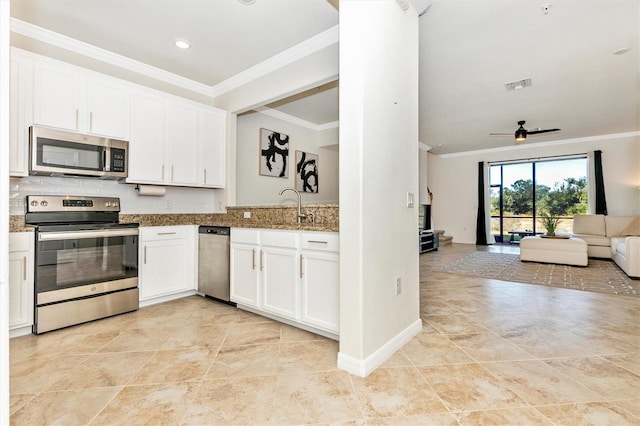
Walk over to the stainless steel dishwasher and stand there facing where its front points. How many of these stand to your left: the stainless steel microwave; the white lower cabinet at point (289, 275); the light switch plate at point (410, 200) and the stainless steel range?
2

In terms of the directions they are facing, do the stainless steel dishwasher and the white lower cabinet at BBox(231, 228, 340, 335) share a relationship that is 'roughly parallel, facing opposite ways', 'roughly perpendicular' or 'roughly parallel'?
roughly parallel

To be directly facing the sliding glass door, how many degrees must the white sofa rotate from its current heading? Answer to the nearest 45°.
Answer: approximately 90° to its right

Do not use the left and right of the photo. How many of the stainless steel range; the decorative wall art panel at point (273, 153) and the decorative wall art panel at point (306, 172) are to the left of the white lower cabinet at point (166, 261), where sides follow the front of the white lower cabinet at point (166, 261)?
2

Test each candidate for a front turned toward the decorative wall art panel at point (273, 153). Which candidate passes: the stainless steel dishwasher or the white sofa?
the white sofa

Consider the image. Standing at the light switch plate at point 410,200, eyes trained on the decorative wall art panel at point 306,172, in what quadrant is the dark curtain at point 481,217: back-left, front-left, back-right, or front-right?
front-right

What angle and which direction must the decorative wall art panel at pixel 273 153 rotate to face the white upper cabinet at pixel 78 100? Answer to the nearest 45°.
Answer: approximately 90° to its right

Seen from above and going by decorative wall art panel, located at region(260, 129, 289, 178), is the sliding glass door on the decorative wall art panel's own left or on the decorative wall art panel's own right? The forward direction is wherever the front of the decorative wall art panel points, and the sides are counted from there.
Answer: on the decorative wall art panel's own left

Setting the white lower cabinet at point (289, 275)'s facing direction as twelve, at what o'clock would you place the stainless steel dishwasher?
The stainless steel dishwasher is roughly at 3 o'clock from the white lower cabinet.

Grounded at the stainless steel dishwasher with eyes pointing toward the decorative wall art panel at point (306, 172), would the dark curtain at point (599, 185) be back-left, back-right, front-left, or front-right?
front-right

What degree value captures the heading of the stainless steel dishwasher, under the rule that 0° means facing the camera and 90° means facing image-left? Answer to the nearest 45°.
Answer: approximately 45°

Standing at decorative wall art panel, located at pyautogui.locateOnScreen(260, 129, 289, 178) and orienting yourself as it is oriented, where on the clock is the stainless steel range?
The stainless steel range is roughly at 3 o'clock from the decorative wall art panel.

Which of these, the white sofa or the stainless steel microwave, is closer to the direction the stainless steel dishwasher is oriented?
the stainless steel microwave

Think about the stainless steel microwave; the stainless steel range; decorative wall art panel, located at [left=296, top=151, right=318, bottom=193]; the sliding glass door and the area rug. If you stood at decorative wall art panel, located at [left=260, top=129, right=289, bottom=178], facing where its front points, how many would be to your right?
2

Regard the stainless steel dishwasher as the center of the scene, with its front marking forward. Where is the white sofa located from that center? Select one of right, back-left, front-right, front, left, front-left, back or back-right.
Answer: back-left

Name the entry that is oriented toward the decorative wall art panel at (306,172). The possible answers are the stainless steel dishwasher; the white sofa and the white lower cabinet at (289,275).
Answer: the white sofa

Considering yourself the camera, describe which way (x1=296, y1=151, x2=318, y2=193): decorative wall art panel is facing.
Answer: facing the viewer and to the right of the viewer

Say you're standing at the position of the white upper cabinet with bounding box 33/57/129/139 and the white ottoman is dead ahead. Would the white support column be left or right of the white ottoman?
right
